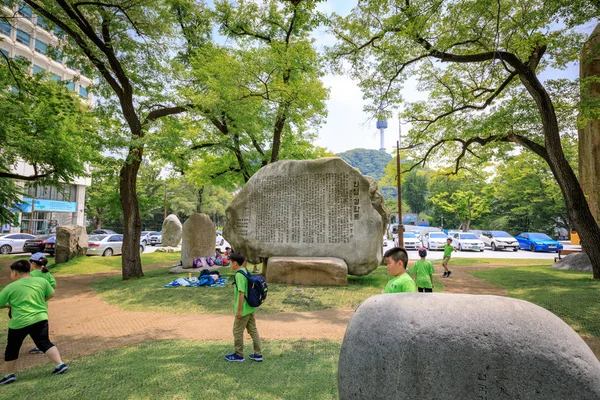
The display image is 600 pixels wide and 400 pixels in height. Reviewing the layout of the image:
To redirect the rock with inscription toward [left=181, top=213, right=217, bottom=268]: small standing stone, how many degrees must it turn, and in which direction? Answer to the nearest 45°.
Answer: approximately 135° to its right

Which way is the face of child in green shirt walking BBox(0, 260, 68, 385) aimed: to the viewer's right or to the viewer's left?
to the viewer's left

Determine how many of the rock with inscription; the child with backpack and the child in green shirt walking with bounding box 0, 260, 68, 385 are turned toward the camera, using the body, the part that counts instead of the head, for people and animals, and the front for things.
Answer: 1

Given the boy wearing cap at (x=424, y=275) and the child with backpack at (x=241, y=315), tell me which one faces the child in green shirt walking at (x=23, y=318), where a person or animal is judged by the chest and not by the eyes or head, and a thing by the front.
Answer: the child with backpack

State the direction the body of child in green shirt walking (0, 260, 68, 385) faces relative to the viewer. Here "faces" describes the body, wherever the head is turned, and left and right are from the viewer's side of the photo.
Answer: facing away from the viewer and to the left of the viewer

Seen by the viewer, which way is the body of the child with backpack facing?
to the viewer's left

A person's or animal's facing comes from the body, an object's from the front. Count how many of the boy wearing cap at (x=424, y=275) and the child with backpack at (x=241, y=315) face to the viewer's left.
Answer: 1

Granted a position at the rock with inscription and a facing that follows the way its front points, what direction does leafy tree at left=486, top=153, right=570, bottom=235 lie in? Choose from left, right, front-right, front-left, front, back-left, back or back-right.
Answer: back-left

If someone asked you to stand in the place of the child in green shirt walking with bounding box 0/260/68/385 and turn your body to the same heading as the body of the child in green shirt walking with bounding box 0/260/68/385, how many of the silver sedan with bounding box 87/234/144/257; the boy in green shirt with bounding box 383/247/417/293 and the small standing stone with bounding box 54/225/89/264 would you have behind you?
1

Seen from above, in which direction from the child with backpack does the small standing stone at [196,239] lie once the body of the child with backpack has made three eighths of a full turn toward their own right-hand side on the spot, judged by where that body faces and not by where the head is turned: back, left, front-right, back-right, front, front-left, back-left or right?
front-left

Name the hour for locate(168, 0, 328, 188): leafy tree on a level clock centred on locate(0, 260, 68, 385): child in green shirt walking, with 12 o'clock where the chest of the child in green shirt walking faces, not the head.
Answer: The leafy tree is roughly at 3 o'clock from the child in green shirt walking.
